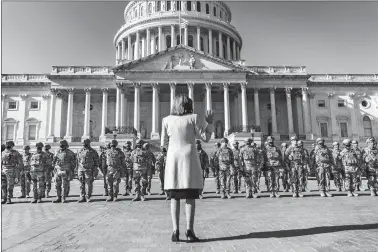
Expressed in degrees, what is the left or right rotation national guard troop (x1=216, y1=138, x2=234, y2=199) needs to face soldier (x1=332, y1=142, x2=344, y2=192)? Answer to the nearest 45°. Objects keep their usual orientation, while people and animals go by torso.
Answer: approximately 135° to their left

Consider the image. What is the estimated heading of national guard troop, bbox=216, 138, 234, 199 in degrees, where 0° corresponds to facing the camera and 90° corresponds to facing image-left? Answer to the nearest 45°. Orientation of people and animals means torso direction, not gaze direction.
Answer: approximately 0°

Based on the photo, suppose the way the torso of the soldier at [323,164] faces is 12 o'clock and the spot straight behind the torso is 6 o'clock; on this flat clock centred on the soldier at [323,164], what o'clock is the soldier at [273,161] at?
the soldier at [273,161] is roughly at 2 o'clock from the soldier at [323,164].

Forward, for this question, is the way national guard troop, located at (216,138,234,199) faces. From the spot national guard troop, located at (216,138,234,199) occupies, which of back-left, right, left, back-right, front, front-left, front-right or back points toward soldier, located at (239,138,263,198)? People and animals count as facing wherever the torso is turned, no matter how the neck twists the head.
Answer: left

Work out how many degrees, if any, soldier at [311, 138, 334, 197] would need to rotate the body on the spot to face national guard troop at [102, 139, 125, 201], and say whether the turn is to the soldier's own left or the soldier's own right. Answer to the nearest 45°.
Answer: approximately 45° to the soldier's own right

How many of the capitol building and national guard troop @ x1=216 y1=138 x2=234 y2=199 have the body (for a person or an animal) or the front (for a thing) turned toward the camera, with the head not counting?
2

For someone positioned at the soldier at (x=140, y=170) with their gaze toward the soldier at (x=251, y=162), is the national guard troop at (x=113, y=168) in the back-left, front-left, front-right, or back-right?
back-left

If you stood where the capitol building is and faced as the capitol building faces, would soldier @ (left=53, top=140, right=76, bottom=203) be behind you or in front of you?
in front

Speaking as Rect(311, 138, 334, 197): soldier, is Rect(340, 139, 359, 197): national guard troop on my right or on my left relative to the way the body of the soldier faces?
on my left

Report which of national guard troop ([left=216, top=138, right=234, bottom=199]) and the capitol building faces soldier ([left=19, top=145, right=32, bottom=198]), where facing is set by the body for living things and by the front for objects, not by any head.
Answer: the capitol building

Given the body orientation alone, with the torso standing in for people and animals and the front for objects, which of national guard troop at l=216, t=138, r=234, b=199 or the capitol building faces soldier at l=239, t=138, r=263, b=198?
the capitol building

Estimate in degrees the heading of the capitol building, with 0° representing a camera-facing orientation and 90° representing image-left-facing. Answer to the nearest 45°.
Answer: approximately 0°

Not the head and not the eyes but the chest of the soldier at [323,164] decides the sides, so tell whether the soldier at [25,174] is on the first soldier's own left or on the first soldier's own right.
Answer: on the first soldier's own right
